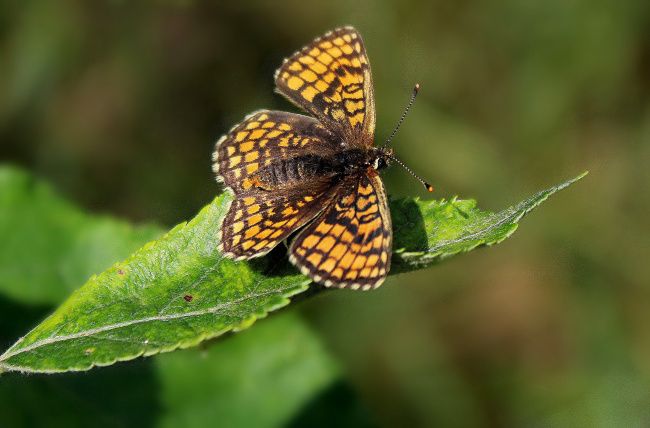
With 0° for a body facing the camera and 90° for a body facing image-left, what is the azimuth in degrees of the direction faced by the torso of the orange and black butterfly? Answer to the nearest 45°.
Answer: approximately 270°

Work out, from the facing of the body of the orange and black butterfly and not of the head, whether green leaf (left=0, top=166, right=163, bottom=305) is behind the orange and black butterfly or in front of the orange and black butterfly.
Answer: behind
